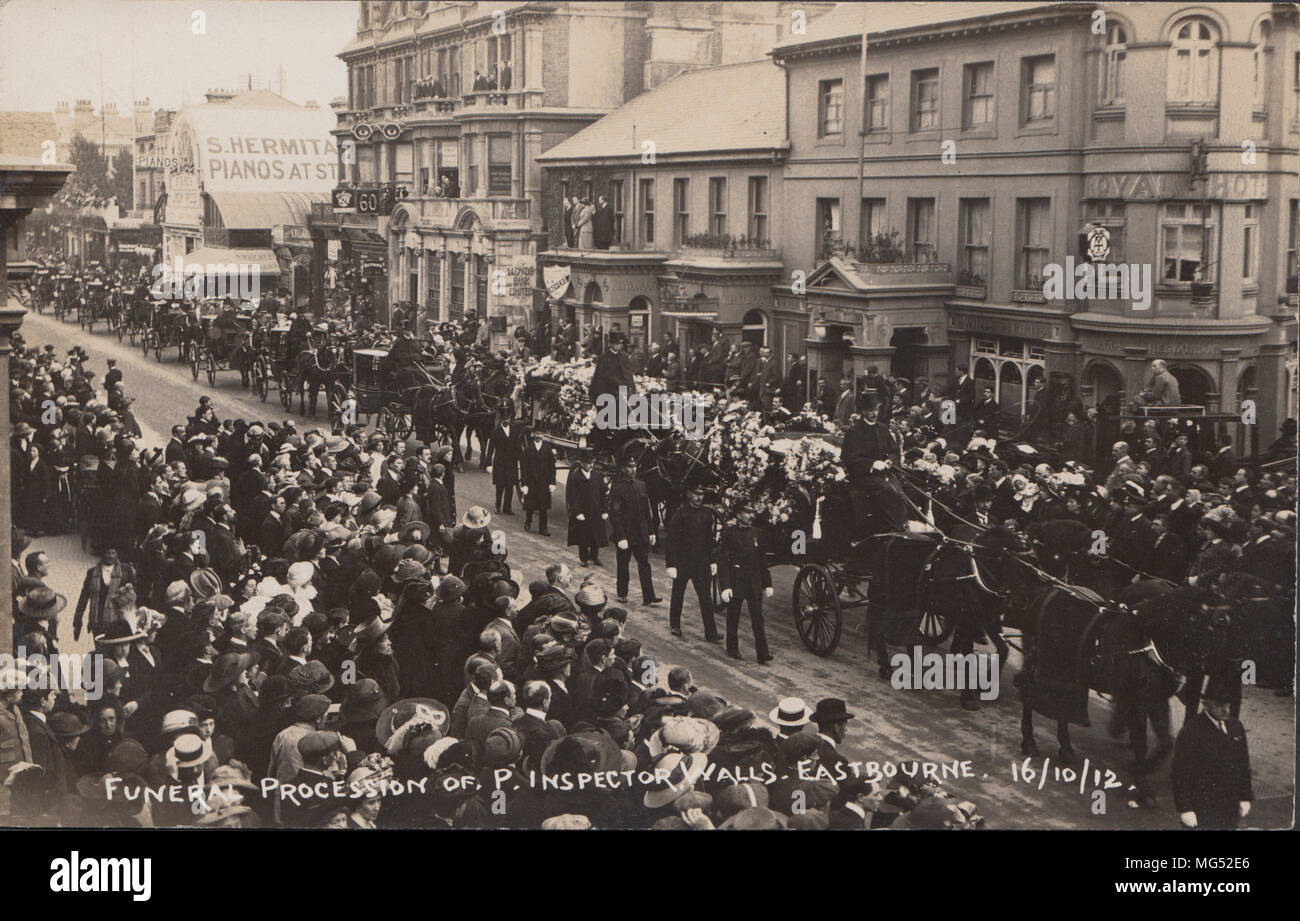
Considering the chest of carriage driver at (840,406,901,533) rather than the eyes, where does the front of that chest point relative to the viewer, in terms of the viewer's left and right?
facing the viewer and to the right of the viewer

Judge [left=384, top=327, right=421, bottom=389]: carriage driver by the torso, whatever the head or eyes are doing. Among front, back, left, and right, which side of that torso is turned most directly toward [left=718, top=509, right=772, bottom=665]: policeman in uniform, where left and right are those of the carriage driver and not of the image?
front

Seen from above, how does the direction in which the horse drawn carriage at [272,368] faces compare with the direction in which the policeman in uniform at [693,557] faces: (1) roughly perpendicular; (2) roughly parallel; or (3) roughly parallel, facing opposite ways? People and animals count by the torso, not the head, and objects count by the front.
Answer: roughly parallel

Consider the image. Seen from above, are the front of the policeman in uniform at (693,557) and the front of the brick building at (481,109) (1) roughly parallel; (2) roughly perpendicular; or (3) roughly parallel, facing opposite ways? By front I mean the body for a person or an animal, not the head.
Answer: roughly perpendicular

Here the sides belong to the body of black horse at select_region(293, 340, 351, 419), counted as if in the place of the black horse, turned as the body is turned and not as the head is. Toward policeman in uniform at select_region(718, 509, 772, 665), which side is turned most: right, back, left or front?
front

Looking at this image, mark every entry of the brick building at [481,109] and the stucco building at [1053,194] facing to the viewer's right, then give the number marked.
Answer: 0

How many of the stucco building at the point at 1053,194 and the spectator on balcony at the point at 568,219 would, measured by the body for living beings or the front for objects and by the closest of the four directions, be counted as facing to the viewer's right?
0

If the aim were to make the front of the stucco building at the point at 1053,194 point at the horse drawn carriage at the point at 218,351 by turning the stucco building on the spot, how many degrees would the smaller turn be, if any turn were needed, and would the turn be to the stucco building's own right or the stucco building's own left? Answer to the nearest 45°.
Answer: approximately 45° to the stucco building's own right

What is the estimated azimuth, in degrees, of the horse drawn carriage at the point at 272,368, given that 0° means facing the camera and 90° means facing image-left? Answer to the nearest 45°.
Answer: approximately 315°

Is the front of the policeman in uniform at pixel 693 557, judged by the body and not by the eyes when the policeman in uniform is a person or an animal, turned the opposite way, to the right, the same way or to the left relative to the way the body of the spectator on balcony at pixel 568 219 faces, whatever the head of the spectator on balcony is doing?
the same way

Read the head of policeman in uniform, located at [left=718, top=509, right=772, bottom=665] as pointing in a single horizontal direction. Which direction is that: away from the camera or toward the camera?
toward the camera
